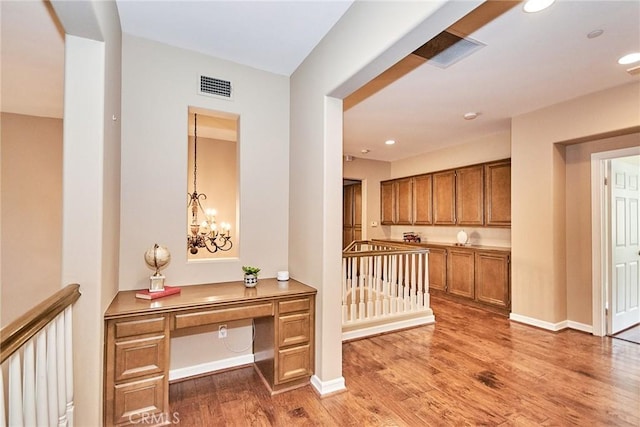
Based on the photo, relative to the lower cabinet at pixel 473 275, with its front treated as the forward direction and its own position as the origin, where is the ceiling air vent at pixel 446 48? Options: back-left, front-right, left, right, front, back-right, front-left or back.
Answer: front-left

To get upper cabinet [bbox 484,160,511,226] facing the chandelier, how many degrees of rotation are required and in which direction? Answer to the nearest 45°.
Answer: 0° — it already faces it

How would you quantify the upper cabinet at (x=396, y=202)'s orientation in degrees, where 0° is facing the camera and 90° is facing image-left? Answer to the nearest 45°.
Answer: approximately 45°

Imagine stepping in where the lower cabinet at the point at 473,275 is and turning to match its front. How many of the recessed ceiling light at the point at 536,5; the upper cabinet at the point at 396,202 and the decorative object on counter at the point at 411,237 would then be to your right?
2

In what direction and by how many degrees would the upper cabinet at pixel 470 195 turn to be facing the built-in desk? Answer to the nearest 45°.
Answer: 0° — it already faces it

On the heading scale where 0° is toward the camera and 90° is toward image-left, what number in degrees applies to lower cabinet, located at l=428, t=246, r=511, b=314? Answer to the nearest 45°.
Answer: approximately 45°

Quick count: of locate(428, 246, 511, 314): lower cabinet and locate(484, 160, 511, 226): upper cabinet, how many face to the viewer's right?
0

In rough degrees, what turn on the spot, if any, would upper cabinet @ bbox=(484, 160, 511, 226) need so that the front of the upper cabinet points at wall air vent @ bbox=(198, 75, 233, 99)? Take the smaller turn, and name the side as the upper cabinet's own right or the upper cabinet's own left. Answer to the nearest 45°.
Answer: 0° — it already faces it

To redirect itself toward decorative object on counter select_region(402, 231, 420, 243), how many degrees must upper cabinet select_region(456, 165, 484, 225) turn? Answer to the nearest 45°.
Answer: approximately 90° to its right

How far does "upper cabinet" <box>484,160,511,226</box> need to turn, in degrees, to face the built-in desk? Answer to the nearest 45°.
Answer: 0° — it already faces it

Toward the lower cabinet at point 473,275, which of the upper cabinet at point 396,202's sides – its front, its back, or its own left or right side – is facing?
left
